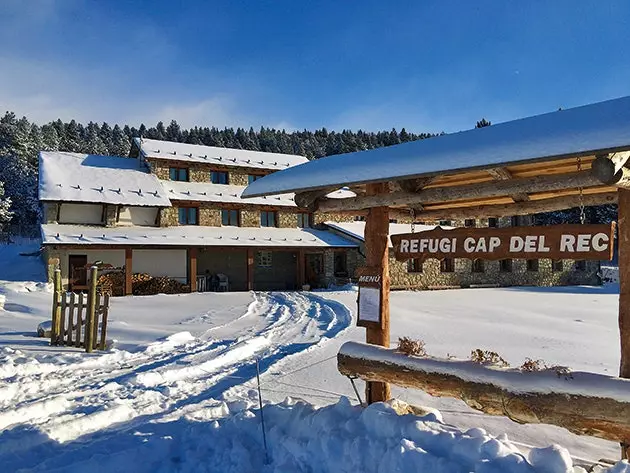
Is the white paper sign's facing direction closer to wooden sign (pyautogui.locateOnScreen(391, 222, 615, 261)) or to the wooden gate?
the wooden sign

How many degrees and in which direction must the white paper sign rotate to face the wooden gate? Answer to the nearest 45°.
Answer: approximately 135° to its right

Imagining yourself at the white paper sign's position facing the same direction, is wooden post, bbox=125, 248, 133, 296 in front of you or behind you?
behind

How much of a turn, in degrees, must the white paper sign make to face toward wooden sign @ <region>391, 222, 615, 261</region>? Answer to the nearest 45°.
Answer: approximately 45° to its left

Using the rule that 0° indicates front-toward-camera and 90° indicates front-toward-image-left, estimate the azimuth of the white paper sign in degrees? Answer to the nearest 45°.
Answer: approximately 0°

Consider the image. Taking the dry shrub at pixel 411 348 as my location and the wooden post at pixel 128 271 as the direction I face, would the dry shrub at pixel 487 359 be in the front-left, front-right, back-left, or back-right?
back-right
